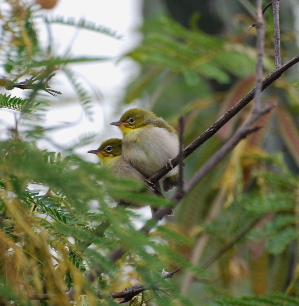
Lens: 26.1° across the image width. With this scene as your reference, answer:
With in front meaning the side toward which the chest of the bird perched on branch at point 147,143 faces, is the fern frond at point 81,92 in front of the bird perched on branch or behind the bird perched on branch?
in front

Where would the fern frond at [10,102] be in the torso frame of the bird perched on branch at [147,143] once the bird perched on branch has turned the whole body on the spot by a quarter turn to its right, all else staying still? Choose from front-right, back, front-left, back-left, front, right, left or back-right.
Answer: front-left

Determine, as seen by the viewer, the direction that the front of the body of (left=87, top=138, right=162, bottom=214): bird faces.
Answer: to the viewer's left
